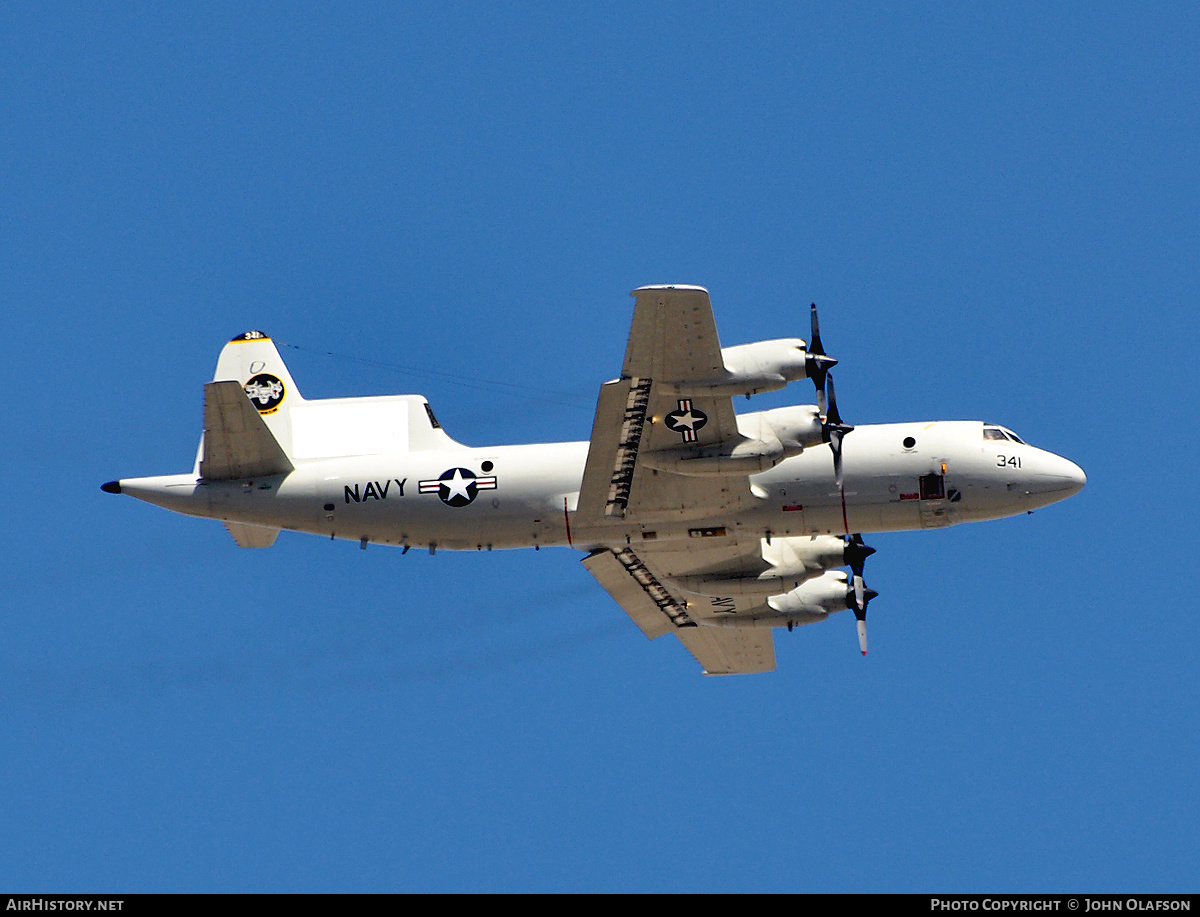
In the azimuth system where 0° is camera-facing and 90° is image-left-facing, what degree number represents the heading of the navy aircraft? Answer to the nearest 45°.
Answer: approximately 270°
